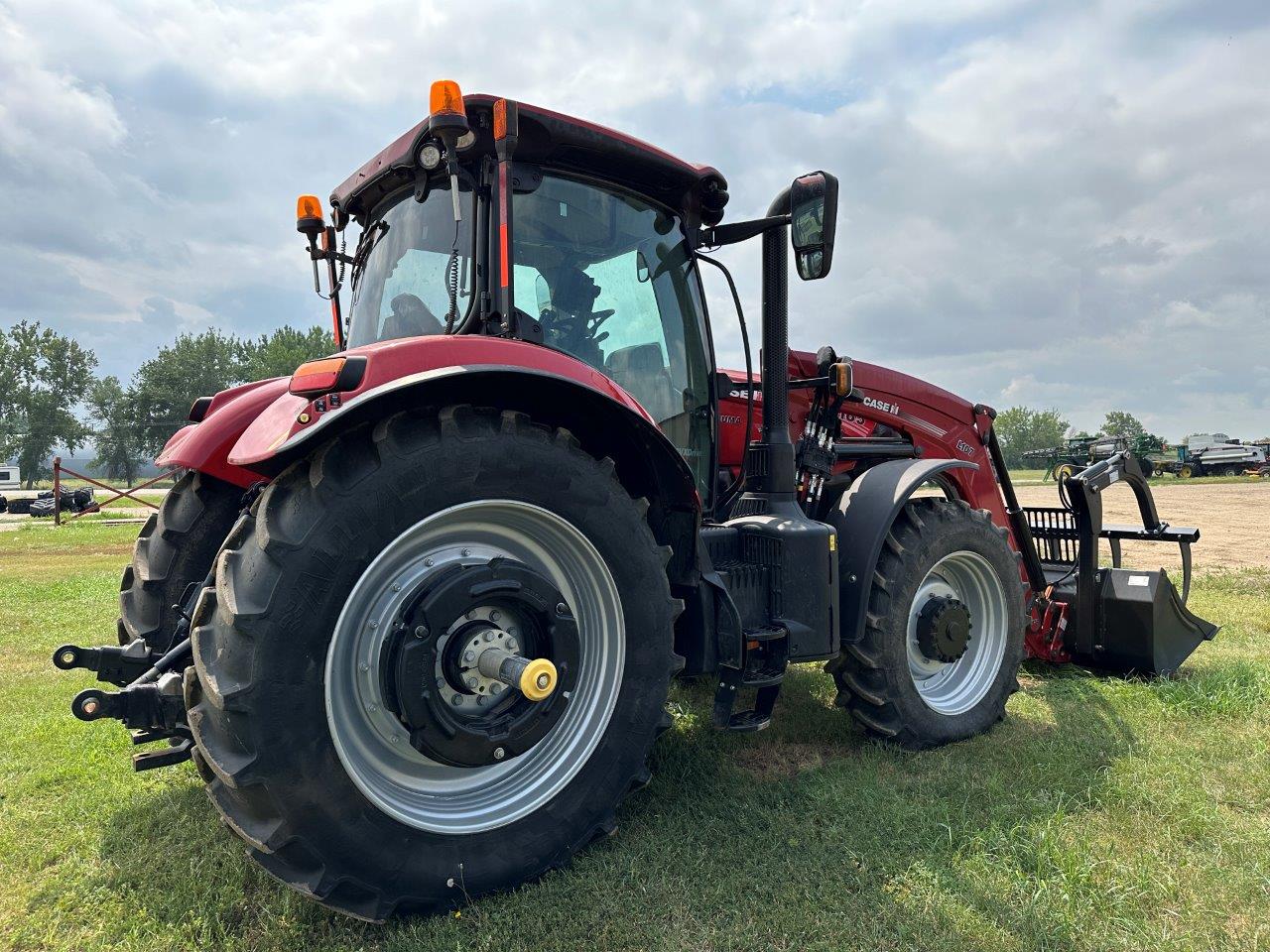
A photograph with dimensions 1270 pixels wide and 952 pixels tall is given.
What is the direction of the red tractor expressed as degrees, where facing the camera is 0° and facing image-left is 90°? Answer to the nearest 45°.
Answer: approximately 225°
